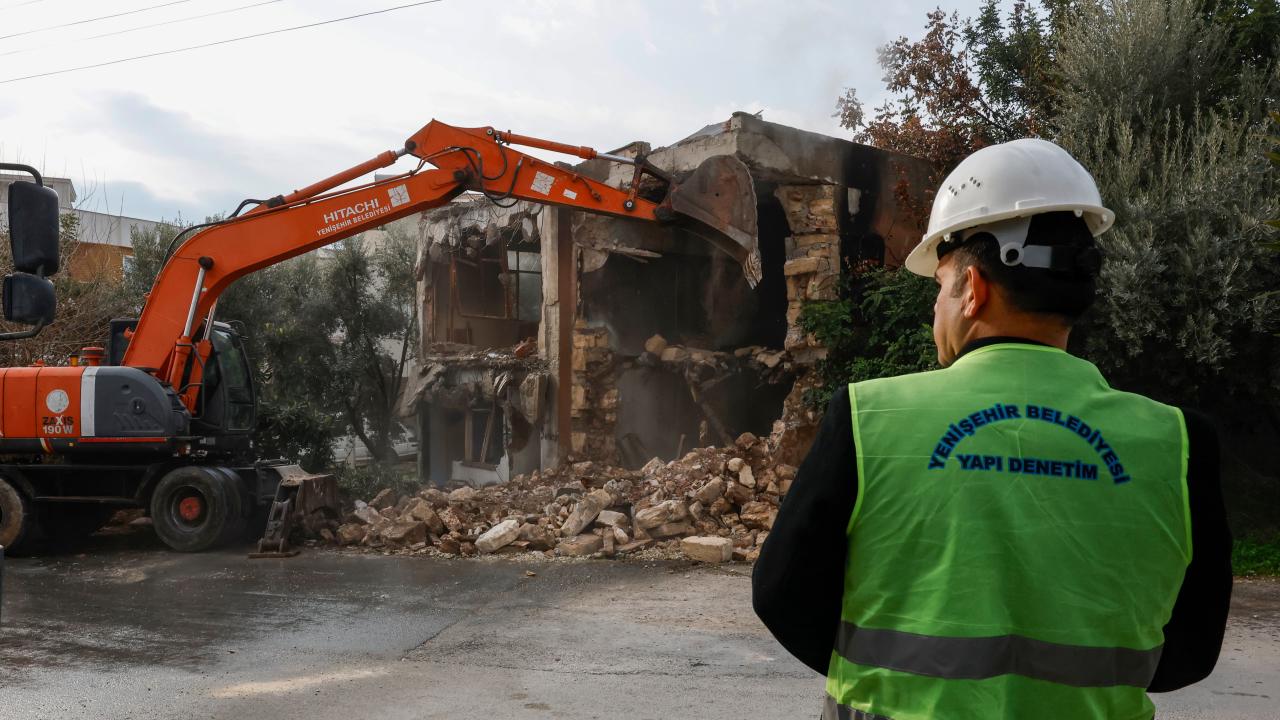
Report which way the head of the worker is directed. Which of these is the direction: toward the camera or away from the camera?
away from the camera

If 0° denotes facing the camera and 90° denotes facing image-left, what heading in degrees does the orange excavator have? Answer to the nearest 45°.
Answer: approximately 270°

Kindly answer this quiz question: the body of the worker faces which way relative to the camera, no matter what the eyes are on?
away from the camera

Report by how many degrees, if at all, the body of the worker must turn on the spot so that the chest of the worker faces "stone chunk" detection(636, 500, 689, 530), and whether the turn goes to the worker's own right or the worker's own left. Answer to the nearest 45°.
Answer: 0° — they already face it

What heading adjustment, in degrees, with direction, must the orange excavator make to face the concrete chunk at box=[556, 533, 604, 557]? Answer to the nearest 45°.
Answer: approximately 45° to its right

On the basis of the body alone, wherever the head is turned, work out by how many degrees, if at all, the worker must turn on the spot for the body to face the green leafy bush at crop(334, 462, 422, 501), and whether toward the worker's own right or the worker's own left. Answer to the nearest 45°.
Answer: approximately 45° to the worker's own left

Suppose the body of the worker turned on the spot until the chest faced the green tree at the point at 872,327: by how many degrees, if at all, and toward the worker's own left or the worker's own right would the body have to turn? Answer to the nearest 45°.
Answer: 0° — they already face it
